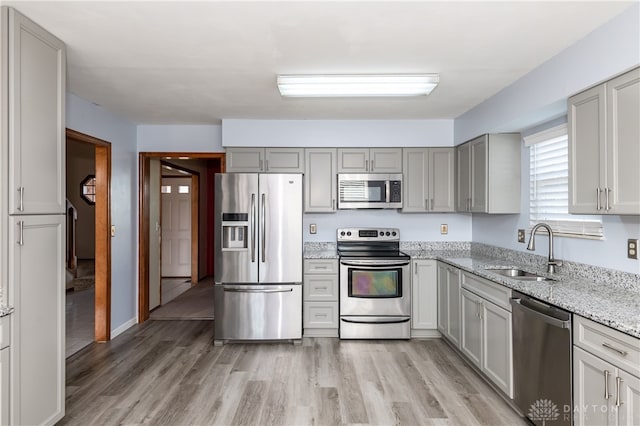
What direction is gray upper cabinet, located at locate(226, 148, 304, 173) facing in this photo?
toward the camera

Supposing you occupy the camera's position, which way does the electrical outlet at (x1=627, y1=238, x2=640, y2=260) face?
facing the viewer and to the left of the viewer

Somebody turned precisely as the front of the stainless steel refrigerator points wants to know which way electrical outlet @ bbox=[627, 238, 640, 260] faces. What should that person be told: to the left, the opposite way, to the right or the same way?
to the right

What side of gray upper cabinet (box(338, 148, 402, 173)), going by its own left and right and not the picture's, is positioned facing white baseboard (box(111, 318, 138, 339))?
right

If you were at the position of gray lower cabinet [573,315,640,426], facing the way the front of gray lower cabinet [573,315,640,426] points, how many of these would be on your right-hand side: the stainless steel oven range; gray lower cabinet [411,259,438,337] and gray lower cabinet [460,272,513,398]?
3

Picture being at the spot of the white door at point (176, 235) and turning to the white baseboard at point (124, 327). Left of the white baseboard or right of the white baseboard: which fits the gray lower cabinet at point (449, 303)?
left

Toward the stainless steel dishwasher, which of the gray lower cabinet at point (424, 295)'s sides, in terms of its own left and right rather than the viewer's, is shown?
front

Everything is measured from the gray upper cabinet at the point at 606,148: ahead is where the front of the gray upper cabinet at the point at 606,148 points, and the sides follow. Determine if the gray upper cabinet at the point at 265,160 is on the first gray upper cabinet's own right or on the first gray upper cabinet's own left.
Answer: on the first gray upper cabinet's own right

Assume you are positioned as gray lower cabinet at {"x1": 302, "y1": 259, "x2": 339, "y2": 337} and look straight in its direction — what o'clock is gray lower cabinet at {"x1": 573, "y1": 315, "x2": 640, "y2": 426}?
gray lower cabinet at {"x1": 573, "y1": 315, "x2": 640, "y2": 426} is roughly at 11 o'clock from gray lower cabinet at {"x1": 302, "y1": 259, "x2": 339, "y2": 337}.

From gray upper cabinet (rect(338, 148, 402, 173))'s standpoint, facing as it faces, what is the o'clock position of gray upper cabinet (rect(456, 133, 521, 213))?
gray upper cabinet (rect(456, 133, 521, 213)) is roughly at 10 o'clock from gray upper cabinet (rect(338, 148, 402, 173)).

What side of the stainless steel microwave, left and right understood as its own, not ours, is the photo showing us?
front

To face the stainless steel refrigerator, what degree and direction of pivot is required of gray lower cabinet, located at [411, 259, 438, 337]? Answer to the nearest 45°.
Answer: approximately 90° to its right

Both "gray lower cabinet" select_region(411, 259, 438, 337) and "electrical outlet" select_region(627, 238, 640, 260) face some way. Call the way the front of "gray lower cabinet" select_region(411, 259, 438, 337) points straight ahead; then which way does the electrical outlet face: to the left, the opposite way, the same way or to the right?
to the right

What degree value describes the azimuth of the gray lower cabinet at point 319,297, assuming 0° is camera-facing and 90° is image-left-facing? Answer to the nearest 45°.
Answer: approximately 0°

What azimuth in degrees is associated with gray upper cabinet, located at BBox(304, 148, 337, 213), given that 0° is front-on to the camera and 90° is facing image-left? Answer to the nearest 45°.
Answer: approximately 0°

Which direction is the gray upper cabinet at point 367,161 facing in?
toward the camera

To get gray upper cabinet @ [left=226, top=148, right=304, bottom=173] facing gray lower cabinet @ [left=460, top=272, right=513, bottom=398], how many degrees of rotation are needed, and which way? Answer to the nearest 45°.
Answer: approximately 45° to its left

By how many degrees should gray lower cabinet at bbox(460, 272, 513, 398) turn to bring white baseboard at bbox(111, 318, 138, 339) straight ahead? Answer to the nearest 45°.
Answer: approximately 45° to its right
